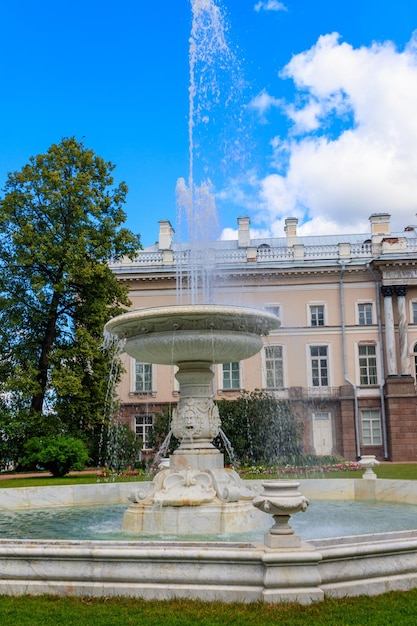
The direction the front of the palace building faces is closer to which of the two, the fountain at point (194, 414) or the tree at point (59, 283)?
the fountain

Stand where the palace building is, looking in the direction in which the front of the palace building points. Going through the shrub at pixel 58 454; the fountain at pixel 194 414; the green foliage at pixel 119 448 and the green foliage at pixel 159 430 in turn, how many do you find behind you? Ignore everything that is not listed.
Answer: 0

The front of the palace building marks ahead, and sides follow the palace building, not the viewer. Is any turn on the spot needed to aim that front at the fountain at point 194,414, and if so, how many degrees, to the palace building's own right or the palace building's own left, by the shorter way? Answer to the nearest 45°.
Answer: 0° — it already faces it

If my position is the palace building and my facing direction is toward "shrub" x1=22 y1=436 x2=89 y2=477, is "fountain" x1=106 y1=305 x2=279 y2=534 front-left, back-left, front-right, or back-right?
front-left

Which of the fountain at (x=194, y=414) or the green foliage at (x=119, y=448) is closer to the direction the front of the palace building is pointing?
the fountain

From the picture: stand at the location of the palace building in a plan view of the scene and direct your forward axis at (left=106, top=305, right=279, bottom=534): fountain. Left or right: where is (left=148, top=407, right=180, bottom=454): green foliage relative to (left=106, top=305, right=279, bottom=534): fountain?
right

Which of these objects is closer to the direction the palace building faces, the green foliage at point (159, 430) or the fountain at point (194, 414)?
the fountain

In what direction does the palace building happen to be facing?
toward the camera

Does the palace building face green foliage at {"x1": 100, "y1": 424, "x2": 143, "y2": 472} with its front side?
no

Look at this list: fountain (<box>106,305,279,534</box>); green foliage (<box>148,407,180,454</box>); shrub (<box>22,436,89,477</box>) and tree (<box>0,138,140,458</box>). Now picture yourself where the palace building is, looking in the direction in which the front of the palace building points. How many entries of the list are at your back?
0

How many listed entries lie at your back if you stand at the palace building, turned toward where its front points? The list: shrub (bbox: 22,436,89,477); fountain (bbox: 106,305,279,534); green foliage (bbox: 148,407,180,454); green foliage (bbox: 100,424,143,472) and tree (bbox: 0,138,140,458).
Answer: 0

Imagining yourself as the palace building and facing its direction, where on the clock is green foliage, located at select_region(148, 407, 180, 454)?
The green foliage is roughly at 2 o'clock from the palace building.

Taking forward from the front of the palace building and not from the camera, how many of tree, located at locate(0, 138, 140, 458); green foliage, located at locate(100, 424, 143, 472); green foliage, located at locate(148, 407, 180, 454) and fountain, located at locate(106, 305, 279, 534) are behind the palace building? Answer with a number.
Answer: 0

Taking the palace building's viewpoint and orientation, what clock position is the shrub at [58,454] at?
The shrub is roughly at 1 o'clock from the palace building.

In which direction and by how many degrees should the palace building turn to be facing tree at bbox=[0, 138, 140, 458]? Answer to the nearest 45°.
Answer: approximately 45° to its right
